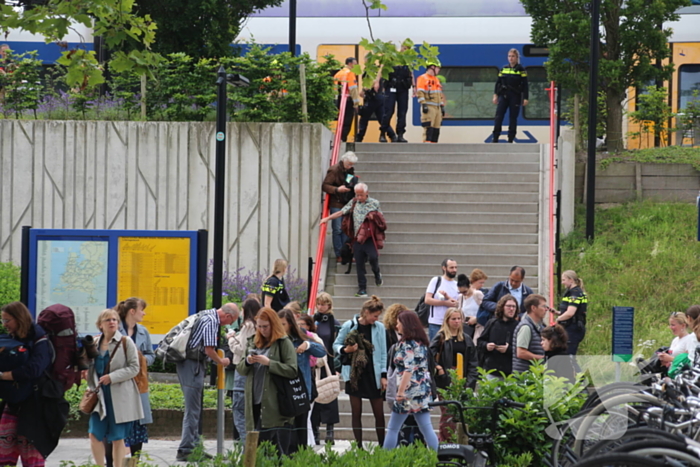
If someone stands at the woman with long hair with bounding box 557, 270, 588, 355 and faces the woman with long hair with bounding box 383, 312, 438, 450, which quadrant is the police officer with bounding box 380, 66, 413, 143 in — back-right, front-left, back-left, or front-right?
back-right

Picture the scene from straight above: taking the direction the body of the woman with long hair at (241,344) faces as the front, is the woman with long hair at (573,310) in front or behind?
behind

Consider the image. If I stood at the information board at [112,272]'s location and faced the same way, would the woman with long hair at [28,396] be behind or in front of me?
in front

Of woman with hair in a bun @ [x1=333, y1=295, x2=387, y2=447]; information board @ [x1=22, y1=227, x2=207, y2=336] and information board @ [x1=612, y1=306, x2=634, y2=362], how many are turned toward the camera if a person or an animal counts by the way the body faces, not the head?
3

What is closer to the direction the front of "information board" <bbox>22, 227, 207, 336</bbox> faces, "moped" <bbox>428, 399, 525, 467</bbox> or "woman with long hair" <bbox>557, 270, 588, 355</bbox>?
the moped

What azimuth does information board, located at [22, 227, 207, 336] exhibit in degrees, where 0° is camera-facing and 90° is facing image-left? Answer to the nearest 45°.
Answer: approximately 0°

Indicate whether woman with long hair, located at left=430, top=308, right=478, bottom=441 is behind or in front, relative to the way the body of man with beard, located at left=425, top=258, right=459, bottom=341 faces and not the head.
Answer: in front
